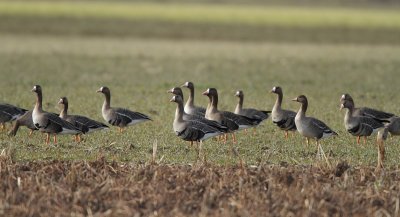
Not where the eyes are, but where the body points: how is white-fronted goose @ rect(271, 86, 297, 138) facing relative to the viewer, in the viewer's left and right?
facing the viewer and to the left of the viewer

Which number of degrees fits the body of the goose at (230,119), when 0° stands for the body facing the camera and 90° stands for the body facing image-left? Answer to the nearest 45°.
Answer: approximately 90°

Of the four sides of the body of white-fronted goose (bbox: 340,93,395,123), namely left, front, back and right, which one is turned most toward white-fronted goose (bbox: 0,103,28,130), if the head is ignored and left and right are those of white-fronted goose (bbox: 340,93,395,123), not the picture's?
front

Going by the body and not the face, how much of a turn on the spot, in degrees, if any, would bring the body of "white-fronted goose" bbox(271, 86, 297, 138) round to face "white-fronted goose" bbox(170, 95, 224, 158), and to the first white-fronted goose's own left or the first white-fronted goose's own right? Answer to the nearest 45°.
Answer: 0° — it already faces it

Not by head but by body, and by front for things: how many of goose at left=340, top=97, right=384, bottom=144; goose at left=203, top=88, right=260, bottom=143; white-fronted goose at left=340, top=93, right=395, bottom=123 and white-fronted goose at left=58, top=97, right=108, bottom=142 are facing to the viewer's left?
4

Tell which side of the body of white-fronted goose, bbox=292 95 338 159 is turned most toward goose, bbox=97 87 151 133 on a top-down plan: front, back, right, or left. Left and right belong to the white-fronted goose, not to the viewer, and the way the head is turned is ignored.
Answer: front

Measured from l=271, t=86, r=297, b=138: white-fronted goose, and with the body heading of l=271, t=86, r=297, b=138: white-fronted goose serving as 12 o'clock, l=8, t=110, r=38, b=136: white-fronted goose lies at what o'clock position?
l=8, t=110, r=38, b=136: white-fronted goose is roughly at 1 o'clock from l=271, t=86, r=297, b=138: white-fronted goose.

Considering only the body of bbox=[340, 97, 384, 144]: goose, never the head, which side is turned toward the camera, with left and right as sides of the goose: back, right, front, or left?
left

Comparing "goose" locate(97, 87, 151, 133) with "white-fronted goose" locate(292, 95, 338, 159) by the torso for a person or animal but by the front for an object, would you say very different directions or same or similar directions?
same or similar directions

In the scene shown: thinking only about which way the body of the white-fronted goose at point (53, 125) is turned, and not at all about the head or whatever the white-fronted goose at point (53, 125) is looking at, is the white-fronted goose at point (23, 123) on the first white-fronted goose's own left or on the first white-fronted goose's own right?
on the first white-fronted goose's own right

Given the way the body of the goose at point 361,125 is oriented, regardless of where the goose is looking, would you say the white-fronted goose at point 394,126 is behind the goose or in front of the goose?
behind

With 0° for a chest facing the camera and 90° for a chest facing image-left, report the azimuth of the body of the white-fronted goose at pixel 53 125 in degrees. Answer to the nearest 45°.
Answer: approximately 45°

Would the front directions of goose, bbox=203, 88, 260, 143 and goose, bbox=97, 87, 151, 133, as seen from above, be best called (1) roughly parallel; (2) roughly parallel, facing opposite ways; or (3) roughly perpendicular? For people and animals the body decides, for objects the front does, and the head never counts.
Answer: roughly parallel

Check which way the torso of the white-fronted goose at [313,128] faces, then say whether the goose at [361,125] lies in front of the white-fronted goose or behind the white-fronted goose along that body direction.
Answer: behind
